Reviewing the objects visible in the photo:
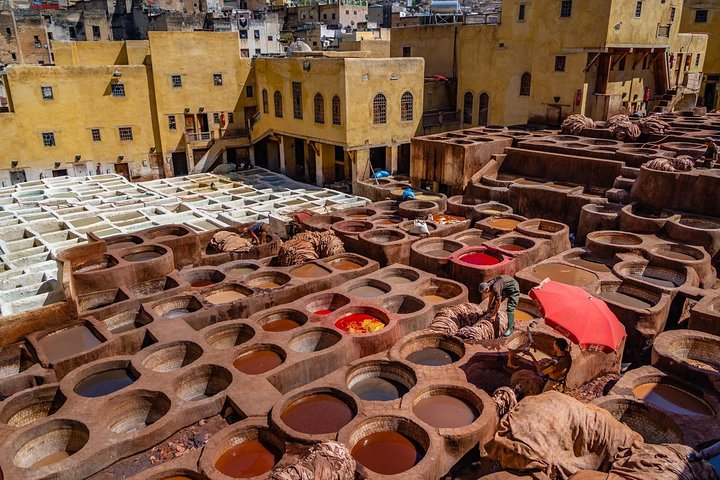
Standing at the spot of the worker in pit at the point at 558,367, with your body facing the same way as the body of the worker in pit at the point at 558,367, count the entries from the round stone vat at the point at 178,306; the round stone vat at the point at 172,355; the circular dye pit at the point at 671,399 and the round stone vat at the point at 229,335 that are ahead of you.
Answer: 3

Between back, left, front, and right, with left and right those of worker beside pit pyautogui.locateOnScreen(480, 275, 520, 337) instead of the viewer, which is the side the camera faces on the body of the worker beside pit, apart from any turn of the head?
left

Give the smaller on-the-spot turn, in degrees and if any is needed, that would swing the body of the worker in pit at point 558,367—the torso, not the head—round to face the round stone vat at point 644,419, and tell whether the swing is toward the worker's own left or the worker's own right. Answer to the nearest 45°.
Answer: approximately 180°

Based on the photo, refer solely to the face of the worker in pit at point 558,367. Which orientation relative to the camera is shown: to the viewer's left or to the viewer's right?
to the viewer's left

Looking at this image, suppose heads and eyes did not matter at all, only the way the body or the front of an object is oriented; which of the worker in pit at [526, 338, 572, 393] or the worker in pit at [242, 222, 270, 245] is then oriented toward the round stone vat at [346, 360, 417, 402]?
the worker in pit at [526, 338, 572, 393]

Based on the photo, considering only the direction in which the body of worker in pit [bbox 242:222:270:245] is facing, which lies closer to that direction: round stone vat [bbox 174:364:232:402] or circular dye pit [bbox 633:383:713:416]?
the round stone vat

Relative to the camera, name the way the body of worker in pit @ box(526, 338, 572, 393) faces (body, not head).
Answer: to the viewer's left

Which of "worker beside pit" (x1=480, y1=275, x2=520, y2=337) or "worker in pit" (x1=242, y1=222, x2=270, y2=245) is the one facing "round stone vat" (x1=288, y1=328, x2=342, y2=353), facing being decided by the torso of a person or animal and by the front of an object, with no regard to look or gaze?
"worker beside pit" (x1=480, y1=275, x2=520, y2=337)
